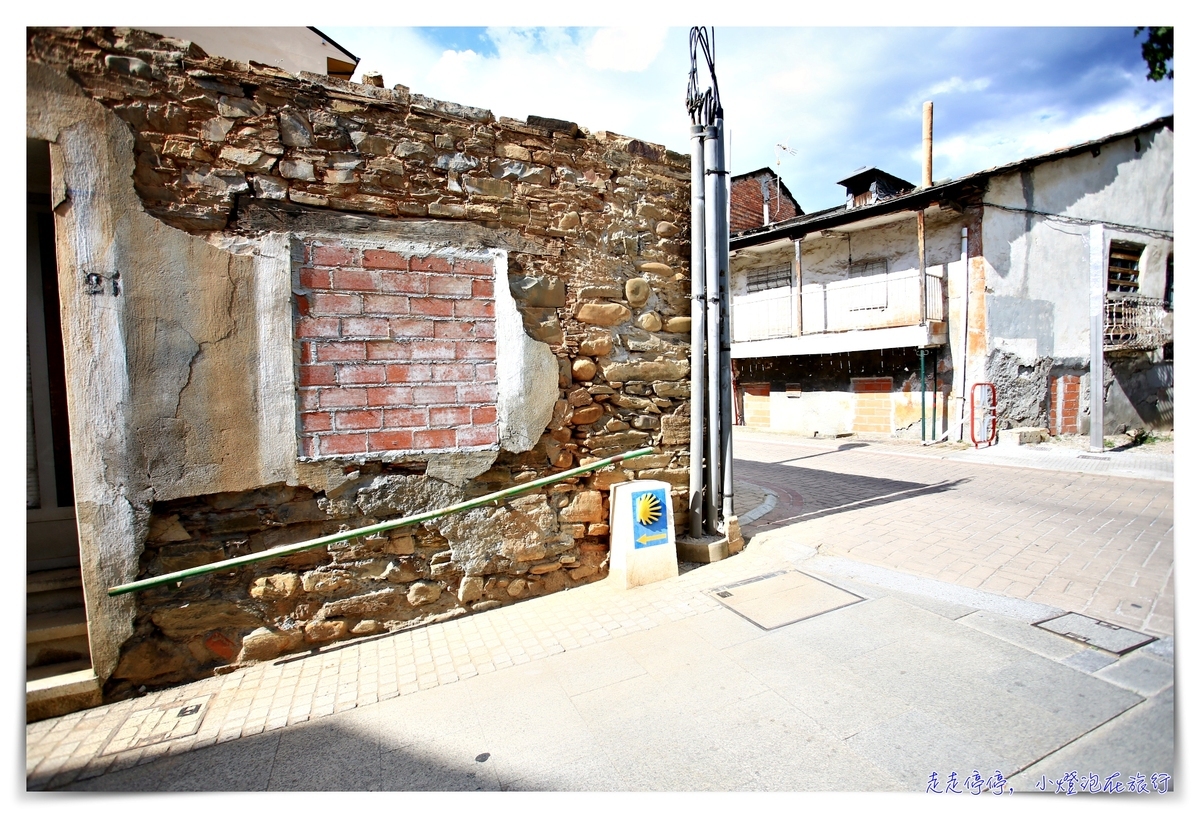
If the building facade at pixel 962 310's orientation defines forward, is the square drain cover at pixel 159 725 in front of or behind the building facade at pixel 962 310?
in front

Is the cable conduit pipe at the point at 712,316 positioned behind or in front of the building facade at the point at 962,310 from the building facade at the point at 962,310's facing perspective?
in front

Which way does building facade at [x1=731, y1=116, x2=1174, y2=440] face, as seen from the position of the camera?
facing the viewer and to the left of the viewer

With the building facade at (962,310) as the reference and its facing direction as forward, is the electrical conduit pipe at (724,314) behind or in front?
in front
